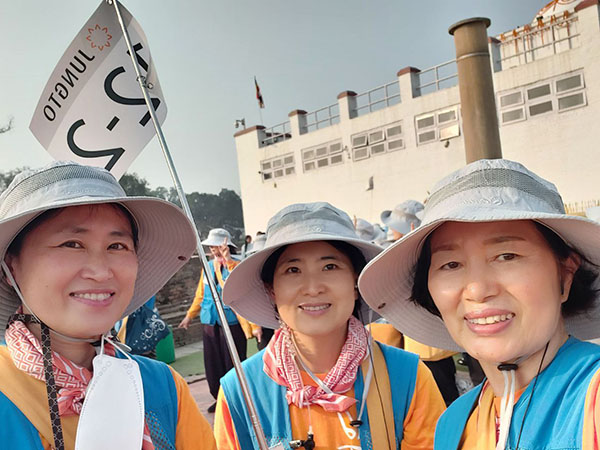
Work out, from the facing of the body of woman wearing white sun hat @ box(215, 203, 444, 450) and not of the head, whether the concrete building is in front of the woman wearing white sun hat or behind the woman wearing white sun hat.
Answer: behind

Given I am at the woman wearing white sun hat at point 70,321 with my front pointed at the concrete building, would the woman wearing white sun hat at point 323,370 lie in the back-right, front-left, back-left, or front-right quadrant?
front-right

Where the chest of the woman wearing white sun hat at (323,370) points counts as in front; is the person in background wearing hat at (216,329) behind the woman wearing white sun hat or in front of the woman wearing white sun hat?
behind

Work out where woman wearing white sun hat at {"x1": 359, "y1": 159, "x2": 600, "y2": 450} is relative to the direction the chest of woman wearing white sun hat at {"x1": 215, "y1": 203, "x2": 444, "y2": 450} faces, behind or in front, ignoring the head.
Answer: in front

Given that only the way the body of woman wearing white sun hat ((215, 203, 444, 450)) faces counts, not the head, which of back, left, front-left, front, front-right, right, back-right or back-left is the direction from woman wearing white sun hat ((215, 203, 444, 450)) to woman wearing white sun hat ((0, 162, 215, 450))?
front-right

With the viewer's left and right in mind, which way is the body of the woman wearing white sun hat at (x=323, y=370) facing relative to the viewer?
facing the viewer

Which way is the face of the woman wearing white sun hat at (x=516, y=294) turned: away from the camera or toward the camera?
toward the camera

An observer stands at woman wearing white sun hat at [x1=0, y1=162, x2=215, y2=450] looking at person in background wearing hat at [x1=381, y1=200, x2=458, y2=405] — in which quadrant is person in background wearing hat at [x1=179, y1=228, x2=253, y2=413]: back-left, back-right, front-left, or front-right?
front-left
